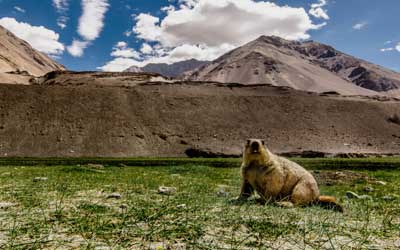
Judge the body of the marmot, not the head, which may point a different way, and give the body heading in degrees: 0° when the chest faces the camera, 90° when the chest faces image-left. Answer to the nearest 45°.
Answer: approximately 45°
